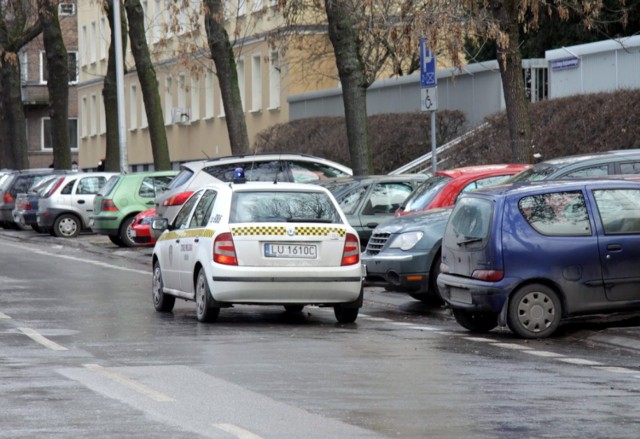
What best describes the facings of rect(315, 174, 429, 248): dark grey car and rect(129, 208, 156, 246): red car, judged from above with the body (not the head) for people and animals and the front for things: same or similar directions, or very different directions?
very different directions

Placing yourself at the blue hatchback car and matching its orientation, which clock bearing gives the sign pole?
The sign pole is roughly at 10 o'clock from the blue hatchback car.

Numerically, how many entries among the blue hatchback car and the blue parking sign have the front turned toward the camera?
1

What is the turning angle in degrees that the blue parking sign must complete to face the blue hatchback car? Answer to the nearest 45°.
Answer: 0° — it already faces it
